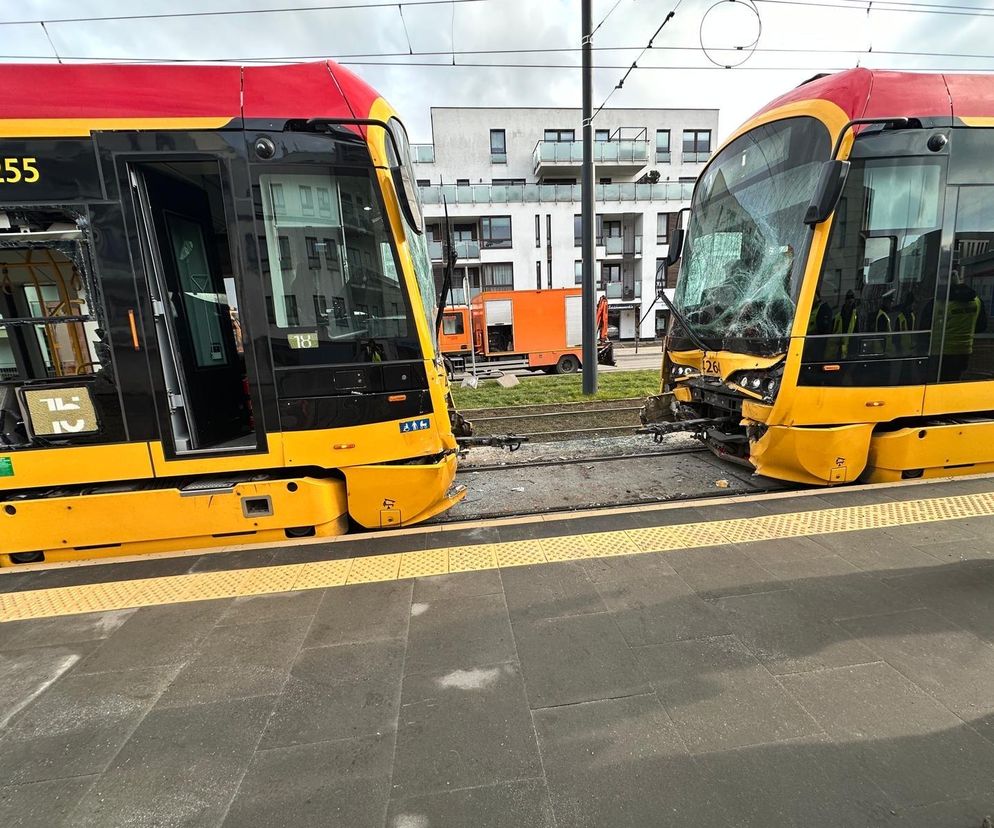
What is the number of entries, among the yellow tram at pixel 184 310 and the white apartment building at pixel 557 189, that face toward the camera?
1

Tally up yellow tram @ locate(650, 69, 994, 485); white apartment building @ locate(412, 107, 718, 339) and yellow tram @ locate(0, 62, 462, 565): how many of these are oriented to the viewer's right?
1

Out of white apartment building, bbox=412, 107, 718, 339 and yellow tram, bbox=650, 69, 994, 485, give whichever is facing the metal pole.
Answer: the white apartment building

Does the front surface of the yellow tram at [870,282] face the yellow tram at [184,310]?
yes

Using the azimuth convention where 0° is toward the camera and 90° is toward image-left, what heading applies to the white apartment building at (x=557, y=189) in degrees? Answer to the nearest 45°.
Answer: approximately 0°

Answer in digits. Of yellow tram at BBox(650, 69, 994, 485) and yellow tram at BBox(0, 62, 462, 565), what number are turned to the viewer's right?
1

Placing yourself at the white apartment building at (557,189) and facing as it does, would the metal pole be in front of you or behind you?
in front

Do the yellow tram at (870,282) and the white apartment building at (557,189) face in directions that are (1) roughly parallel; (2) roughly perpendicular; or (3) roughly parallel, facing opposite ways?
roughly perpendicular

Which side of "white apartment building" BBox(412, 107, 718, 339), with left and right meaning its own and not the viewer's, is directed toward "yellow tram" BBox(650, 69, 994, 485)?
front

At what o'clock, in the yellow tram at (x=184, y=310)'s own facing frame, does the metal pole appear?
The metal pole is roughly at 11 o'clock from the yellow tram.

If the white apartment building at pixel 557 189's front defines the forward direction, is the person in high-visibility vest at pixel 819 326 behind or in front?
in front

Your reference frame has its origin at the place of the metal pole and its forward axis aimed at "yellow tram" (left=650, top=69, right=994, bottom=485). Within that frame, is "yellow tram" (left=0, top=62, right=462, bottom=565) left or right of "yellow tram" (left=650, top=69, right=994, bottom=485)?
right

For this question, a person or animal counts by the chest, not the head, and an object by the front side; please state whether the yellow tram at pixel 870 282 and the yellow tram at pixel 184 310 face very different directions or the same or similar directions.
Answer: very different directions

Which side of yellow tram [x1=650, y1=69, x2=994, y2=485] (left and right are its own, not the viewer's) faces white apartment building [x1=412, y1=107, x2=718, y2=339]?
right

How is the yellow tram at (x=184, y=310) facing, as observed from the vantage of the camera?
facing to the right of the viewer

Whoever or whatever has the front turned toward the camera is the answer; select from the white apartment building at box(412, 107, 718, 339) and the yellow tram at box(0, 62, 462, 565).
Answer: the white apartment building
